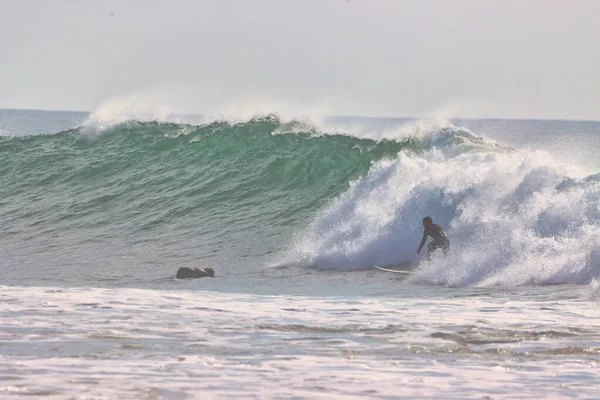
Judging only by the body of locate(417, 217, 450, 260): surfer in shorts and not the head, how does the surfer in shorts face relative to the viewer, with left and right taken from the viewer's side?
facing to the left of the viewer

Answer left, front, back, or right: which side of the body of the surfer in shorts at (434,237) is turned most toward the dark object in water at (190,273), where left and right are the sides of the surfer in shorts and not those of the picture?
front
